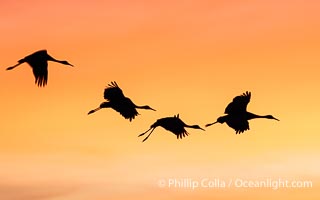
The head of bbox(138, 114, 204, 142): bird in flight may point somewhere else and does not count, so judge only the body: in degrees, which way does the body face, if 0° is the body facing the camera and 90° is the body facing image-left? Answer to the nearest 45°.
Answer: approximately 270°

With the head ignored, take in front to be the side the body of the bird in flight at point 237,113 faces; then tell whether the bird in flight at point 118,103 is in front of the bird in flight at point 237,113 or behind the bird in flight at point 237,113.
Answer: behind

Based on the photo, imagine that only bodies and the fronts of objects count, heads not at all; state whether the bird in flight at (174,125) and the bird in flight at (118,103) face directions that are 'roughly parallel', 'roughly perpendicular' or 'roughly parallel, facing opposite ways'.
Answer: roughly parallel

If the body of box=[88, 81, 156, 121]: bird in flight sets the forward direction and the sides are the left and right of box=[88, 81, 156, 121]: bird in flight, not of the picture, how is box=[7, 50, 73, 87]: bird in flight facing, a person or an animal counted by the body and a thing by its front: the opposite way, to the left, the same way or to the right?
the same way

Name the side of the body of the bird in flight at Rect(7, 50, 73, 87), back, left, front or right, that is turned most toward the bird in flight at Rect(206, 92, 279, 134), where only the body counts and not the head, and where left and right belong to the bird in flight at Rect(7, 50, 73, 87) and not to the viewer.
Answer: front

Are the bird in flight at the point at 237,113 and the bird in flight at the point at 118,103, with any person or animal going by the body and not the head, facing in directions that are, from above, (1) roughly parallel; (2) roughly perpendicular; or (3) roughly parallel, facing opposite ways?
roughly parallel

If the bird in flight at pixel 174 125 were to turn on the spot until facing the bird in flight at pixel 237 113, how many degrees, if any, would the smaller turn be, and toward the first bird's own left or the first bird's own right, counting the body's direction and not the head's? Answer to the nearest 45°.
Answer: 0° — it already faces it

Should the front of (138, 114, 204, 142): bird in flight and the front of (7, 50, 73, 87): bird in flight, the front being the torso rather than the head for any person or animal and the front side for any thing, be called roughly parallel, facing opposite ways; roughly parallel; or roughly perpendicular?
roughly parallel

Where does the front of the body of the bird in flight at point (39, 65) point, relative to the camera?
to the viewer's right

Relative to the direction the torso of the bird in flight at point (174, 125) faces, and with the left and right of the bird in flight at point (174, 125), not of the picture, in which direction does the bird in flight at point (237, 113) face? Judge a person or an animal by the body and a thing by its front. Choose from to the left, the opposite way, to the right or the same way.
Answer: the same way

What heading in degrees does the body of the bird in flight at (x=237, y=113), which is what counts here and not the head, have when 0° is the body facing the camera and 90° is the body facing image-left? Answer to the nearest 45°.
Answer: approximately 270°

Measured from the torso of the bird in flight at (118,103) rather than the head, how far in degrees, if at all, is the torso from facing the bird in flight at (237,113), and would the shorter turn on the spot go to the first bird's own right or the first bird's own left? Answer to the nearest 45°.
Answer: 0° — it already faces it

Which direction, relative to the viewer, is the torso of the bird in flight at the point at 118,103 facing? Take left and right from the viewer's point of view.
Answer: facing to the right of the viewer
